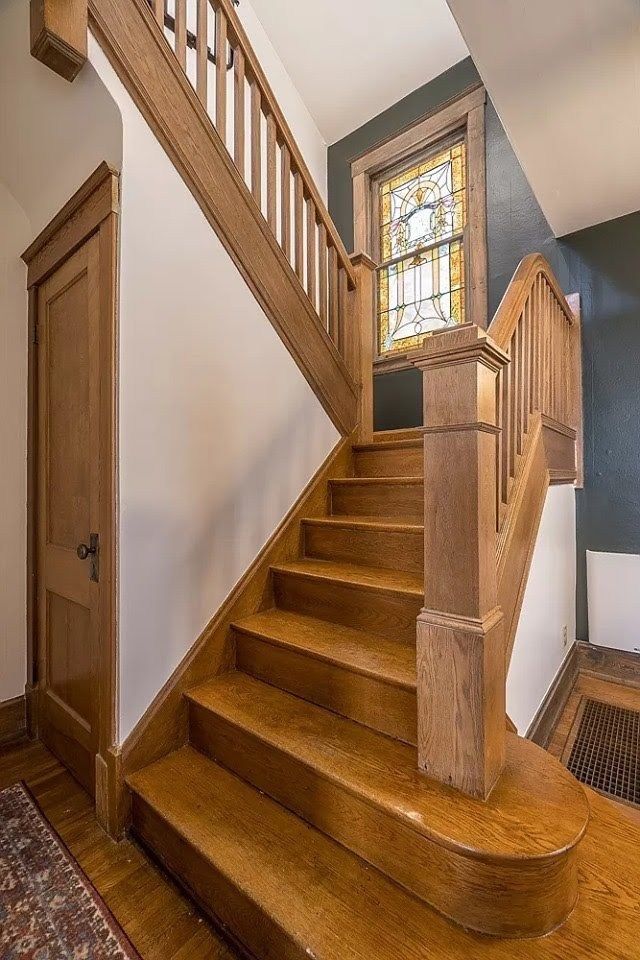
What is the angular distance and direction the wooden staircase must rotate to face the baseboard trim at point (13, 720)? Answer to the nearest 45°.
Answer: approximately 90° to its right

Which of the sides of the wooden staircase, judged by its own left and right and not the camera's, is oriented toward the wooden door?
right

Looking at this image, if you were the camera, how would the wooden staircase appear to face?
facing the viewer and to the left of the viewer

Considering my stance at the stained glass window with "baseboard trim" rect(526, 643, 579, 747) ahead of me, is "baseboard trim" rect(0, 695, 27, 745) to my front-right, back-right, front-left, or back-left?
front-right

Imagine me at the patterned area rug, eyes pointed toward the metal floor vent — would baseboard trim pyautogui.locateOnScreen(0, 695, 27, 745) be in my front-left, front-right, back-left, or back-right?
back-left

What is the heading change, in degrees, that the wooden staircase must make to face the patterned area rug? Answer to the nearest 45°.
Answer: approximately 45° to its right

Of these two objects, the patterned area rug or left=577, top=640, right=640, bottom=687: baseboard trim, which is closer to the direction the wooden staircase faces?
the patterned area rug

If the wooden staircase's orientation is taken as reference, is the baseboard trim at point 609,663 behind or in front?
behind
